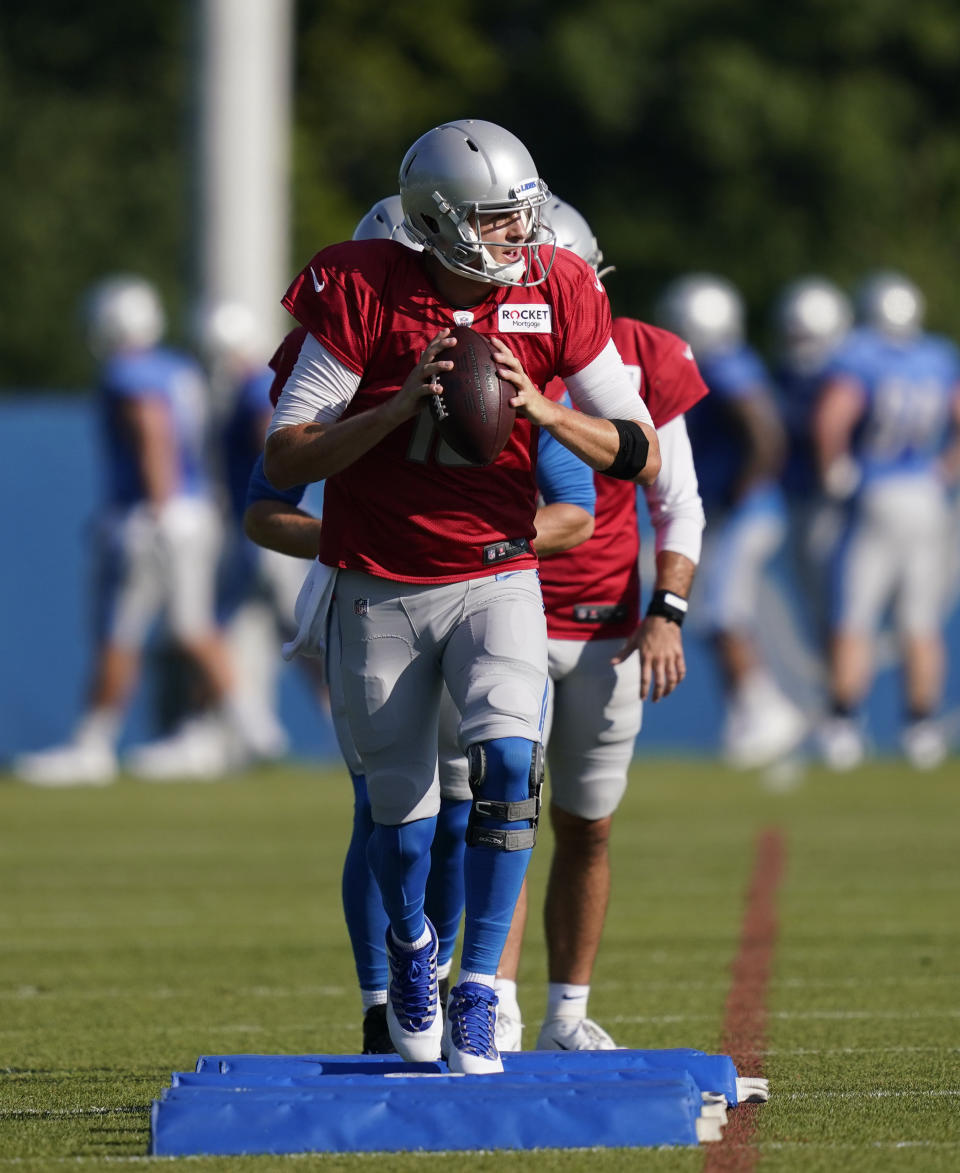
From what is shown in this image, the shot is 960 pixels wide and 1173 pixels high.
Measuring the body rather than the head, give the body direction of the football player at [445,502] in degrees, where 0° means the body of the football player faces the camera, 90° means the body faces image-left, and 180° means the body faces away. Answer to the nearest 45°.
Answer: approximately 0°

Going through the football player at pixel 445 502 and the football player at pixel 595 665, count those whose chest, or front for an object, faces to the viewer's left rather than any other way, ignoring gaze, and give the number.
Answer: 0

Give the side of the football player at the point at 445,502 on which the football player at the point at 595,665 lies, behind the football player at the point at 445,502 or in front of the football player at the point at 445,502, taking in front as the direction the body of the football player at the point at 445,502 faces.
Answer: behind

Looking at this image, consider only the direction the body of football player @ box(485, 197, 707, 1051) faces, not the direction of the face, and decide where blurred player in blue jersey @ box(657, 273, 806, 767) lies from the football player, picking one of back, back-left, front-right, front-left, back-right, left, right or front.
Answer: back

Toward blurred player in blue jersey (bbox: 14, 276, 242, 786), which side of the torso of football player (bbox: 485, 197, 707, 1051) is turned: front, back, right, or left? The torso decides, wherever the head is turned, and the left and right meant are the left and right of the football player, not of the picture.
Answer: back

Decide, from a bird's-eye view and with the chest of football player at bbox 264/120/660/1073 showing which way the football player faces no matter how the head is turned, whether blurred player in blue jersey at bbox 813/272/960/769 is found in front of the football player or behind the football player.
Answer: behind
